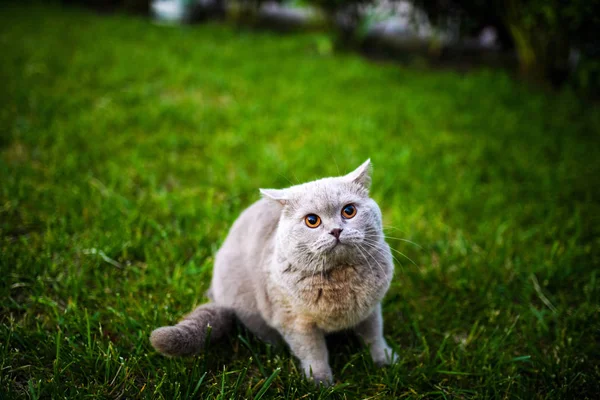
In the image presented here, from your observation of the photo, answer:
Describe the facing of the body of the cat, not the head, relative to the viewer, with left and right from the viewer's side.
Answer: facing the viewer and to the right of the viewer
